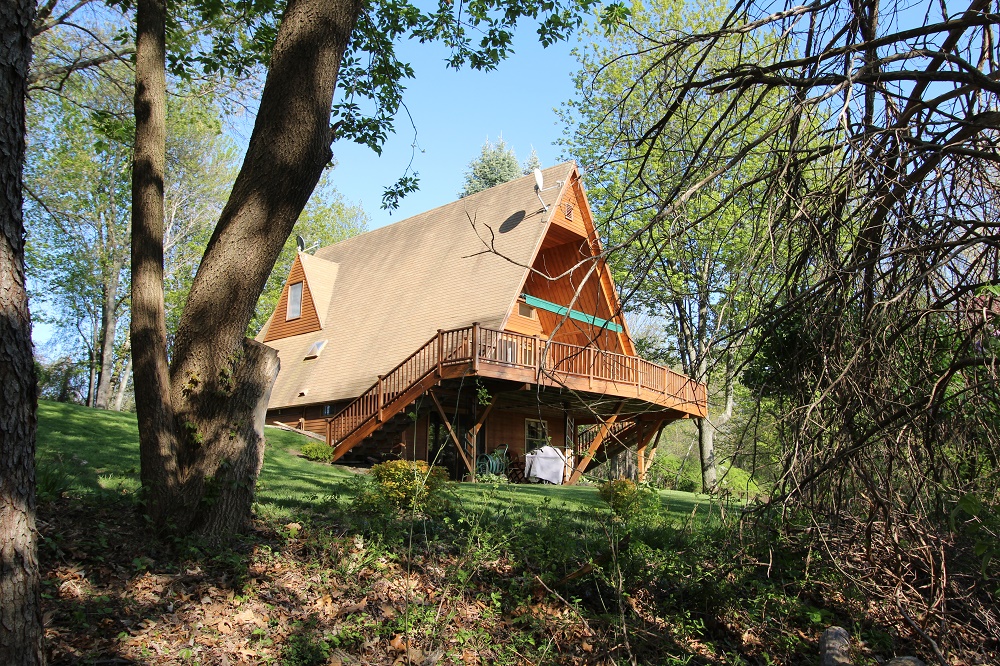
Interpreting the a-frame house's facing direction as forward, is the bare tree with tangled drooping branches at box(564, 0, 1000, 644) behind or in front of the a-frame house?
in front

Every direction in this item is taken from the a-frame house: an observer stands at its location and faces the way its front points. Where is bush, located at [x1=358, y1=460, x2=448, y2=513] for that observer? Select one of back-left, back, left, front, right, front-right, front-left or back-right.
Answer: front-right

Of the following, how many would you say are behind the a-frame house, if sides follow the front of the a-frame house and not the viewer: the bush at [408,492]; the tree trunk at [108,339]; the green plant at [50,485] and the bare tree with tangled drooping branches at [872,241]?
1

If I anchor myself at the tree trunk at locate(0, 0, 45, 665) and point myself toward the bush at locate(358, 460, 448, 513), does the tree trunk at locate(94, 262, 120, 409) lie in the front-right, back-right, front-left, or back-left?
front-left

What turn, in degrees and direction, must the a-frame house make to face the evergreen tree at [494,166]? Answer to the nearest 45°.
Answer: approximately 135° to its left

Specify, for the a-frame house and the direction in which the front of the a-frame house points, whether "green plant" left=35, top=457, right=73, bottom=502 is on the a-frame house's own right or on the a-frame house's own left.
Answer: on the a-frame house's own right

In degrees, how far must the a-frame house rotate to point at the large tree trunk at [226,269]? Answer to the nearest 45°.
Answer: approximately 45° to its right

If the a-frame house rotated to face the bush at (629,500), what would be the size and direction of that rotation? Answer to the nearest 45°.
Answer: approximately 45° to its right

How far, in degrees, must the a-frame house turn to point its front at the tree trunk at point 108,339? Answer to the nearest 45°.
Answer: approximately 180°

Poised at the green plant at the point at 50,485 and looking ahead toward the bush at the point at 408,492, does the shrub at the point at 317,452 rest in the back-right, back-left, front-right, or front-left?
front-left

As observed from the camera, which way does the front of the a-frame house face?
facing the viewer and to the right of the viewer

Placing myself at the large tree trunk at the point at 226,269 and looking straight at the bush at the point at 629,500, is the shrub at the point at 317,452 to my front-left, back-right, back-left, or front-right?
front-left
